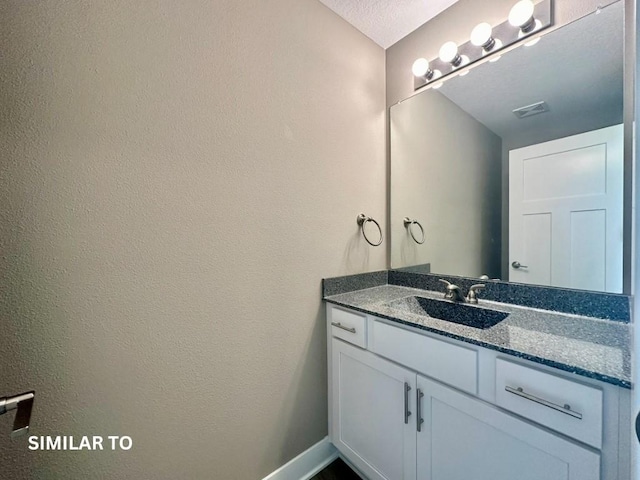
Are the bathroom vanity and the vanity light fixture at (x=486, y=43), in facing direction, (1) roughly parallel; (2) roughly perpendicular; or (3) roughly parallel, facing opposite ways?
roughly parallel

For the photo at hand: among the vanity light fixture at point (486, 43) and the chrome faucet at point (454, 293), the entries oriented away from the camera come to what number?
0

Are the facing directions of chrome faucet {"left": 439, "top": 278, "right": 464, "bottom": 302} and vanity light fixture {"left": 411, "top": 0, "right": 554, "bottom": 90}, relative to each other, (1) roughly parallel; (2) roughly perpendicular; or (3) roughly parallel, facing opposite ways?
roughly parallel

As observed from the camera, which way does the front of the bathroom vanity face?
facing the viewer and to the left of the viewer
